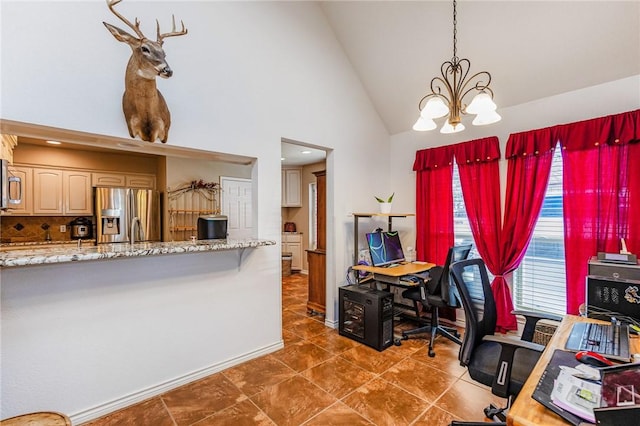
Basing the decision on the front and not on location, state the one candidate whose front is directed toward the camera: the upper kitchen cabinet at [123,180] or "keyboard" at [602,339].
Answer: the upper kitchen cabinet

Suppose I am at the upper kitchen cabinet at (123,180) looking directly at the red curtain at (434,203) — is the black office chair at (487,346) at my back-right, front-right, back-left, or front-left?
front-right

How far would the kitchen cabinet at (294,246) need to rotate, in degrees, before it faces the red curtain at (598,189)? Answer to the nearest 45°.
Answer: approximately 45° to its left

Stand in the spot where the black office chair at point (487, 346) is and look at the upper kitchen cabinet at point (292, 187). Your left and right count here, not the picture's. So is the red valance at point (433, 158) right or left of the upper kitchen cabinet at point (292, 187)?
right

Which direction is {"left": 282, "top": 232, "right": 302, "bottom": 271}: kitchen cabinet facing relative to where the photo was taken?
toward the camera

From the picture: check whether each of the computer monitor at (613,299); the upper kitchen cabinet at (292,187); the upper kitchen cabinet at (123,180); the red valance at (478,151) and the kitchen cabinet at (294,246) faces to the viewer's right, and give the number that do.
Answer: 0

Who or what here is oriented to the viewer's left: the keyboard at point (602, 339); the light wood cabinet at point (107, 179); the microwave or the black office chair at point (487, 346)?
the keyboard

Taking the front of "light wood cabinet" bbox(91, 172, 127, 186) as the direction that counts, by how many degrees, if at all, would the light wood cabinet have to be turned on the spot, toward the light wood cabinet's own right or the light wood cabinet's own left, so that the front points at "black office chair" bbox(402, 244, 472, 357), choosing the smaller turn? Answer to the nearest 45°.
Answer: approximately 45° to the light wood cabinet's own left

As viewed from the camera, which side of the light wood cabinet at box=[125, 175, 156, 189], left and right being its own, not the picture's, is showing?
front

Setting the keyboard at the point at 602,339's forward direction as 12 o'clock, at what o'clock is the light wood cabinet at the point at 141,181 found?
The light wood cabinet is roughly at 12 o'clock from the keyboard.

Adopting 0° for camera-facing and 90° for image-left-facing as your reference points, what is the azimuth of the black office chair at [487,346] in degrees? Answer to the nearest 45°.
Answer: approximately 270°

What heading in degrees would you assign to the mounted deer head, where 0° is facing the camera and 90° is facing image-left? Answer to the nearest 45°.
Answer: approximately 315°

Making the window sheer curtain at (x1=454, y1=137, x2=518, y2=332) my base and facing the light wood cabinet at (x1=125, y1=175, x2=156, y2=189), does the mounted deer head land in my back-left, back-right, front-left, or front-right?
front-left

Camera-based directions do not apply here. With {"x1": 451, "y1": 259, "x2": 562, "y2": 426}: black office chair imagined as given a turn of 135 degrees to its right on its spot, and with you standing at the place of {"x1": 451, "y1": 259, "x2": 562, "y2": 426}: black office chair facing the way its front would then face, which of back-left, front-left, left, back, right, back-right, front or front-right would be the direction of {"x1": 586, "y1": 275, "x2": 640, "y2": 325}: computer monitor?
back

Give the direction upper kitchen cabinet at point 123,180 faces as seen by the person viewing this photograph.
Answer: facing the viewer
